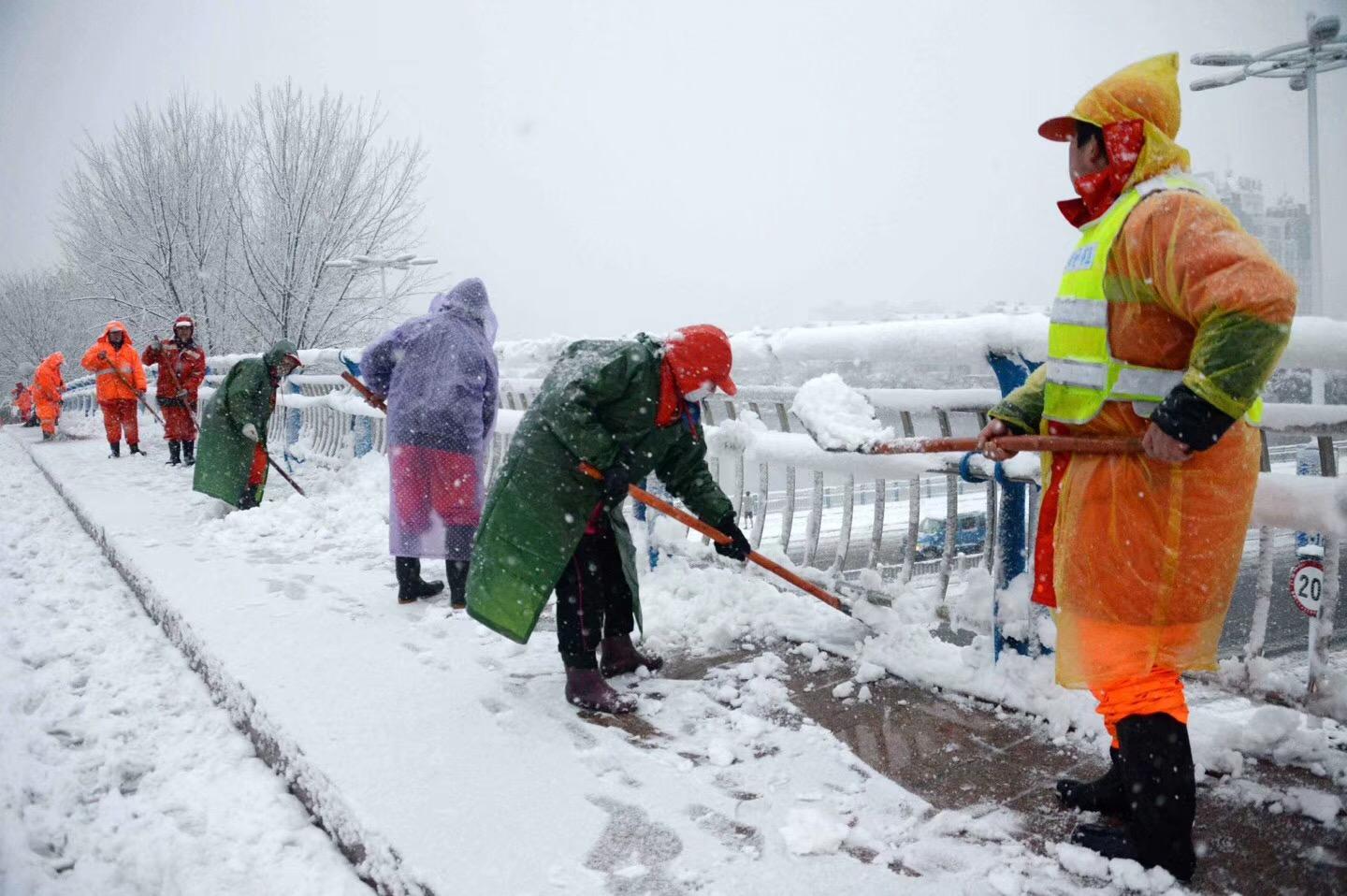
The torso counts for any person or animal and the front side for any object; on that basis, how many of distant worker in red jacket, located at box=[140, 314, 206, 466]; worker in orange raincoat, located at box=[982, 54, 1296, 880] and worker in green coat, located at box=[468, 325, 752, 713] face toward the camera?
1

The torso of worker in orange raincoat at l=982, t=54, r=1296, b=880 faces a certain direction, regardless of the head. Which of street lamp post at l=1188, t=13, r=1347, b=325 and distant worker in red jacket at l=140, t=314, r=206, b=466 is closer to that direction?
the distant worker in red jacket

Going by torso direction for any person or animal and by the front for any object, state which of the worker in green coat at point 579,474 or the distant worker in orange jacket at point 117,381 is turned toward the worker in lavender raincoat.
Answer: the distant worker in orange jacket

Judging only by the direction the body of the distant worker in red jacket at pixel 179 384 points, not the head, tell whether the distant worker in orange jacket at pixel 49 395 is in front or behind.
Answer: behind

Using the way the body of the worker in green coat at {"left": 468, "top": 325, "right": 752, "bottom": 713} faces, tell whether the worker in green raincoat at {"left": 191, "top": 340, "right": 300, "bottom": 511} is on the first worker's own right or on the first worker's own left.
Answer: on the first worker's own left

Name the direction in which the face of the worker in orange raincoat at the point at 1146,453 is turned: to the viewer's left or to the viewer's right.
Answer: to the viewer's left

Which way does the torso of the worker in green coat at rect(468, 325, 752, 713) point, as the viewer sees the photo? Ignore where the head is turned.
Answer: to the viewer's right

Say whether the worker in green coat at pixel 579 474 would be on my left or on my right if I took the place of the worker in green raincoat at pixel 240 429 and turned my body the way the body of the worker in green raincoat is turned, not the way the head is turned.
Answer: on my right

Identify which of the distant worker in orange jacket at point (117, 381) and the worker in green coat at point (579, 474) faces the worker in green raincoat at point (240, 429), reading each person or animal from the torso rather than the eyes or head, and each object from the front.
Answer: the distant worker in orange jacket

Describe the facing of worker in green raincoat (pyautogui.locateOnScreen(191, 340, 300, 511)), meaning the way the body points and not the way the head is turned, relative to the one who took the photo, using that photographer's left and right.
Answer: facing to the right of the viewer
